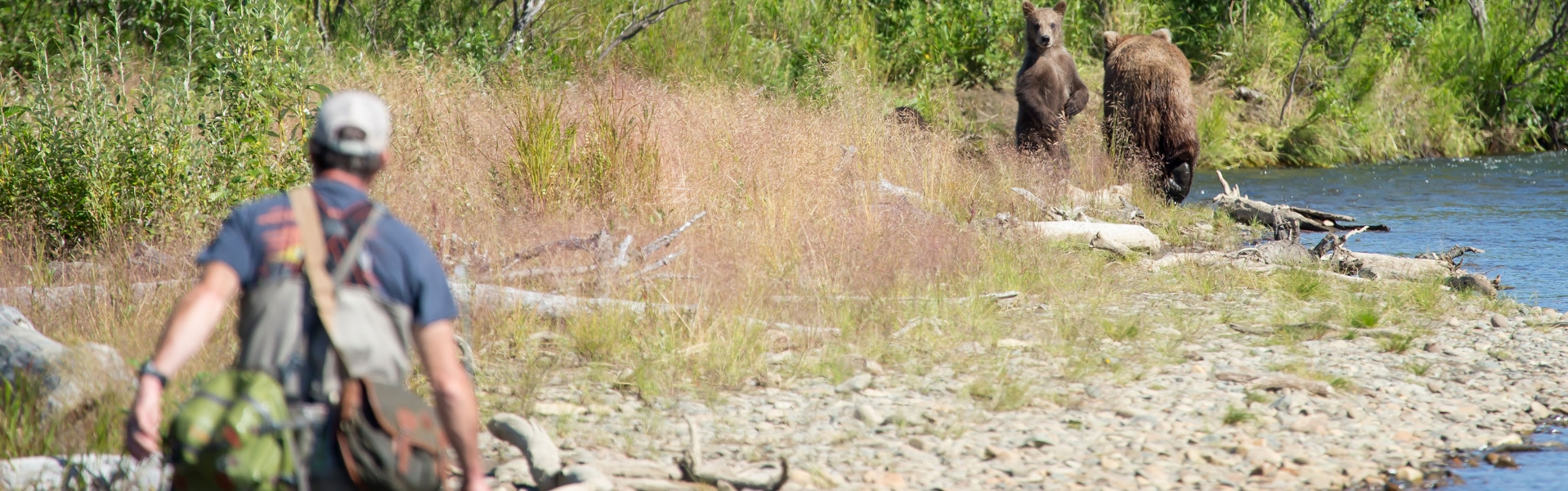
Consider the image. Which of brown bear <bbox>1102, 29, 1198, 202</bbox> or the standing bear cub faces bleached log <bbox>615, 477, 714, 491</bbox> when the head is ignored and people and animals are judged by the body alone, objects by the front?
the standing bear cub

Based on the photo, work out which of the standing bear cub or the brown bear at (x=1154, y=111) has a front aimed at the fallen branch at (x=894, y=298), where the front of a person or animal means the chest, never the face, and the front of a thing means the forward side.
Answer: the standing bear cub

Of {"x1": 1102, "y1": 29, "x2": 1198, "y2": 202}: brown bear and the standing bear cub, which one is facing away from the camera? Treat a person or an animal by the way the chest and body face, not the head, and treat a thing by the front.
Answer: the brown bear

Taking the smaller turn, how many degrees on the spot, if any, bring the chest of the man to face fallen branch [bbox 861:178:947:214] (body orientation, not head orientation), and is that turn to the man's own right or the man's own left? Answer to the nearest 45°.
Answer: approximately 45° to the man's own right

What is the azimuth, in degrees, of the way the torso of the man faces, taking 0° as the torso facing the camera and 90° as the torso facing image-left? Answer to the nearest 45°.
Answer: approximately 180°

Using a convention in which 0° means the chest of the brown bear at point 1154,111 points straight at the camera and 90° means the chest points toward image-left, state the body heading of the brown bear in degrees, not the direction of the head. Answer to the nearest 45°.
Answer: approximately 180°

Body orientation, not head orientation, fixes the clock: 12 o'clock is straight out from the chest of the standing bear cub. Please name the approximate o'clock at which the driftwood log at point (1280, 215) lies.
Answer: The driftwood log is roughly at 12 o'clock from the standing bear cub.

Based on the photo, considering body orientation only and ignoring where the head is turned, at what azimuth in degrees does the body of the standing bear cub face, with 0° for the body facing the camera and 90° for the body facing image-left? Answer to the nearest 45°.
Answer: approximately 0°

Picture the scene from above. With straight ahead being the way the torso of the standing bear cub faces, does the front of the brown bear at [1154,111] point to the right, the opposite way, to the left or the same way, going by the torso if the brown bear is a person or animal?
the opposite way

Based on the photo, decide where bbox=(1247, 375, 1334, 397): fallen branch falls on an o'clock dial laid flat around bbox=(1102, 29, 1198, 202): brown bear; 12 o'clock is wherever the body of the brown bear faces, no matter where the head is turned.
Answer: The fallen branch is roughly at 6 o'clock from the brown bear.

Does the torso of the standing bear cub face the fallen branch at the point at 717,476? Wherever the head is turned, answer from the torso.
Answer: yes

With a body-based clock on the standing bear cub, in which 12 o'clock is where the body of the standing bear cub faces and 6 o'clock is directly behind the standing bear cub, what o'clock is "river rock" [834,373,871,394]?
The river rock is roughly at 12 o'clock from the standing bear cub.
